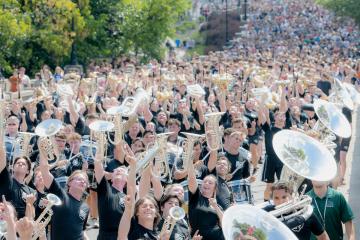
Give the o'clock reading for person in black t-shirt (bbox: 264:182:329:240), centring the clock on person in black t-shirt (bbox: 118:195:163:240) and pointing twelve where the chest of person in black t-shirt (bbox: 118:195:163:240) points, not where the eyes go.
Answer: person in black t-shirt (bbox: 264:182:329:240) is roughly at 9 o'clock from person in black t-shirt (bbox: 118:195:163:240).

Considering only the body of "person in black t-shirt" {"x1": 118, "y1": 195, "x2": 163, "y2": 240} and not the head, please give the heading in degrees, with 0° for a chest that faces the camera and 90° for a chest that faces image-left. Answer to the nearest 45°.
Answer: approximately 0°

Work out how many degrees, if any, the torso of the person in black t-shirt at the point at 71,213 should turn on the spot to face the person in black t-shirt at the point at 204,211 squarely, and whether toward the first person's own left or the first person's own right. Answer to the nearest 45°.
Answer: approximately 45° to the first person's own left

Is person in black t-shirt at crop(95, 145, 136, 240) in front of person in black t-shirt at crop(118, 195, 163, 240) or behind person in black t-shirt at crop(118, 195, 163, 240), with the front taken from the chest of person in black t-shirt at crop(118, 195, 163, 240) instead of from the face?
behind

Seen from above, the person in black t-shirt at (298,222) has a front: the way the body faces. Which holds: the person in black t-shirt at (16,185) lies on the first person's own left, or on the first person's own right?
on the first person's own right

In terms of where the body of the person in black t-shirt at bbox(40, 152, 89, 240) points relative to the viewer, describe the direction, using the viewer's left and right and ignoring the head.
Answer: facing the viewer and to the right of the viewer

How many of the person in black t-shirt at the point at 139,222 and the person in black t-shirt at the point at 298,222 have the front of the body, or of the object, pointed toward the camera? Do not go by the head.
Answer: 2
